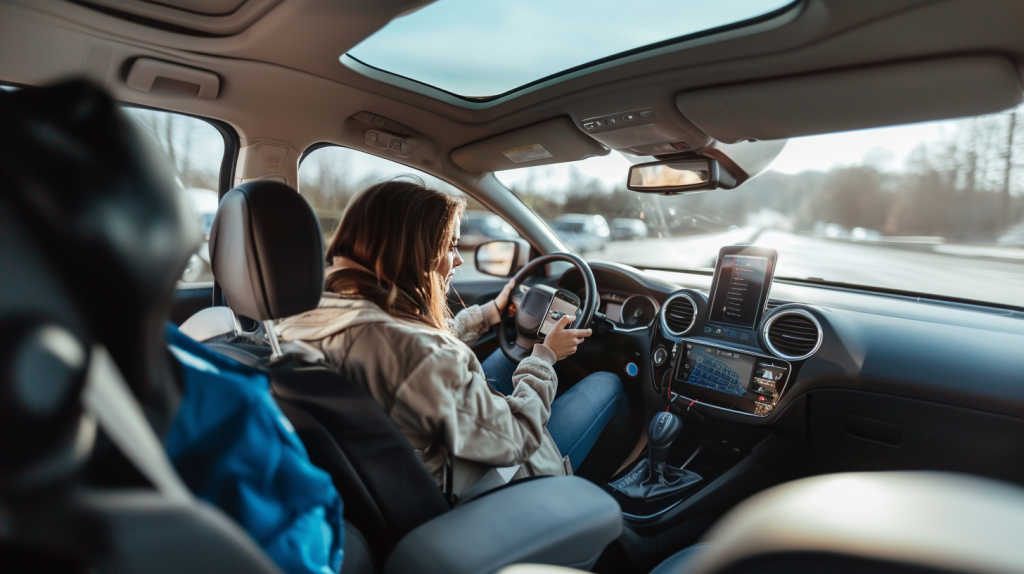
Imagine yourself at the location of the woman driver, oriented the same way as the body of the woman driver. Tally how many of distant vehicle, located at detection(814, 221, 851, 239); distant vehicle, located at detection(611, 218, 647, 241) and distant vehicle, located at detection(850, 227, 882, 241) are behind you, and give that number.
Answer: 0

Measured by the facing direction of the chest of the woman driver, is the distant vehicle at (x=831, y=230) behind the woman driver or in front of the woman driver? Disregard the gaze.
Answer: in front

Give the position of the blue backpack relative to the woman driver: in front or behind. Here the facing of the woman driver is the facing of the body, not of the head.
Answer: behind

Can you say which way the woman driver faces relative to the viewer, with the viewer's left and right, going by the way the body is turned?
facing away from the viewer and to the right of the viewer

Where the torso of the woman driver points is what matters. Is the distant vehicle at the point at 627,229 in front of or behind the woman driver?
in front

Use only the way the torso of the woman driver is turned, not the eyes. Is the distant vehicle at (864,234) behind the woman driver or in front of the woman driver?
in front

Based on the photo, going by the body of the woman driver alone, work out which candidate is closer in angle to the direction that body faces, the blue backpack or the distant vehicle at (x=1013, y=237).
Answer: the distant vehicle

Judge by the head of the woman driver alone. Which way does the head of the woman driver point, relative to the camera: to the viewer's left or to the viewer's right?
to the viewer's right

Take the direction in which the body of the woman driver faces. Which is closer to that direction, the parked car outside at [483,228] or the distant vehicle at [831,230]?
the distant vehicle
